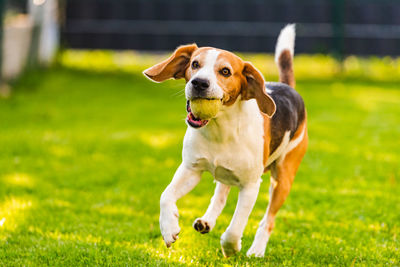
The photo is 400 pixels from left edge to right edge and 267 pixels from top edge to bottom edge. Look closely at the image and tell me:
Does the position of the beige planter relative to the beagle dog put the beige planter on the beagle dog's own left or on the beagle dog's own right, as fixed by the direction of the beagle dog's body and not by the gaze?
on the beagle dog's own right

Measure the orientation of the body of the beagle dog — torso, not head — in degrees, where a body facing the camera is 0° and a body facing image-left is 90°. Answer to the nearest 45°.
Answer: approximately 45°

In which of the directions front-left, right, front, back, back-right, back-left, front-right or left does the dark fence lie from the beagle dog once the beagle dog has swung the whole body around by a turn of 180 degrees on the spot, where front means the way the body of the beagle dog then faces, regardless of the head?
front-left

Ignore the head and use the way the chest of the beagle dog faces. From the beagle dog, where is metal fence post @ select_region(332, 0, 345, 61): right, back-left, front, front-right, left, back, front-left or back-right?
back-right

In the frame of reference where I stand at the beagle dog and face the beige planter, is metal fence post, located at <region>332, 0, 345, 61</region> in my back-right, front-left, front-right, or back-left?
front-right
